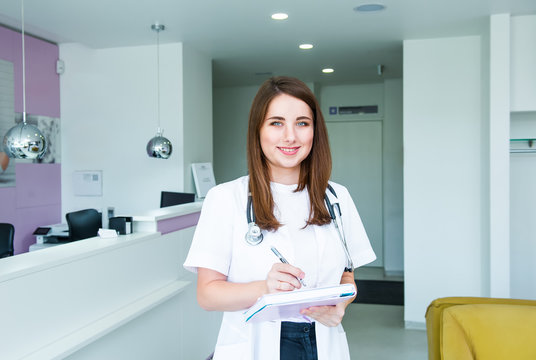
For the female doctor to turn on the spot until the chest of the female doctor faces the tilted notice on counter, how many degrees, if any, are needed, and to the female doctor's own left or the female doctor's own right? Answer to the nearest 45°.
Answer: approximately 180°

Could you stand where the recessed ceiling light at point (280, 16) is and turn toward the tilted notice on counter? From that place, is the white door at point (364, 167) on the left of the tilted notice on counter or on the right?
right

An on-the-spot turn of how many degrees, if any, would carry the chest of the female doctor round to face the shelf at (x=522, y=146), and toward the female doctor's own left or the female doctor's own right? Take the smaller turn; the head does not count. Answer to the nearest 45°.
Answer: approximately 135° to the female doctor's own left

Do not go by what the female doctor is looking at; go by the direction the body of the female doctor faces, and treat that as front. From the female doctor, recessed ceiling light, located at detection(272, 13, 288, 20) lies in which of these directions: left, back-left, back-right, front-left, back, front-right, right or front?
back

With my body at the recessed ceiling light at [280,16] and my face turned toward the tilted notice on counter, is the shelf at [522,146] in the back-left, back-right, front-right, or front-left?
back-right

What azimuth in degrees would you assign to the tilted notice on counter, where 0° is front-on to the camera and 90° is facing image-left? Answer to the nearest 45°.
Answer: approximately 315°
